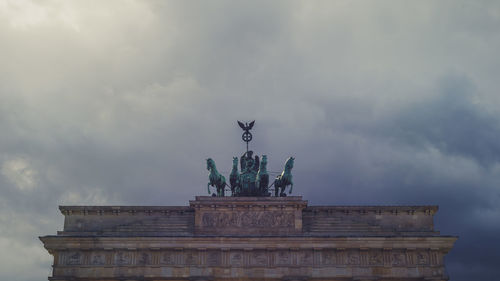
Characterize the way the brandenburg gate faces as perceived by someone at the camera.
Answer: facing the viewer
